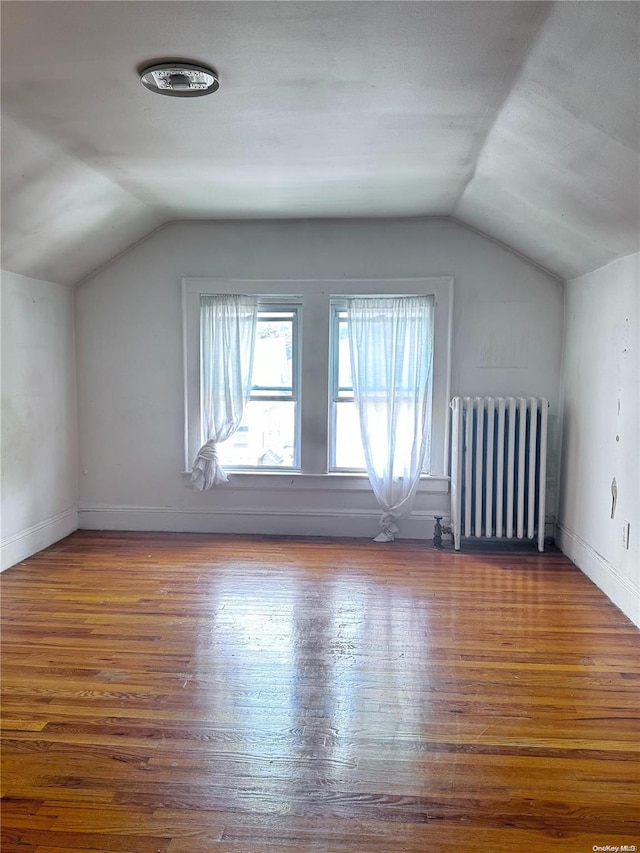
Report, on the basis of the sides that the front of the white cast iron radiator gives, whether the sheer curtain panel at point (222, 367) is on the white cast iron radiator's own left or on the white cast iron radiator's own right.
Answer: on the white cast iron radiator's own right

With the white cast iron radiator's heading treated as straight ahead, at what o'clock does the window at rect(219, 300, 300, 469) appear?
The window is roughly at 3 o'clock from the white cast iron radiator.

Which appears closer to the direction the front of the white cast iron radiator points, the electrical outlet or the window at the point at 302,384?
the electrical outlet

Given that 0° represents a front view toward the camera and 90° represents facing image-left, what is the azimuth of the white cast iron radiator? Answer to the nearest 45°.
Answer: approximately 0°

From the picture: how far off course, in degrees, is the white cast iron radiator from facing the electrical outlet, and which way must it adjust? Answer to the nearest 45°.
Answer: approximately 45° to its left

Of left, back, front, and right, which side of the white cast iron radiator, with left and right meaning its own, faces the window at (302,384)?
right

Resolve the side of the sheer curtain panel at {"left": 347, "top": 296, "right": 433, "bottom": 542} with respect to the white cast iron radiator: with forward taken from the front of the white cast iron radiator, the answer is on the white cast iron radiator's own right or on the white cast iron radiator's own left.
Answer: on the white cast iron radiator's own right

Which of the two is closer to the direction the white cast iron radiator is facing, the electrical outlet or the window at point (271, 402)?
the electrical outlet

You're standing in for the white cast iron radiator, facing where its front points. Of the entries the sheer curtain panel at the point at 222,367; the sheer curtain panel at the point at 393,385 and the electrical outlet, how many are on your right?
2

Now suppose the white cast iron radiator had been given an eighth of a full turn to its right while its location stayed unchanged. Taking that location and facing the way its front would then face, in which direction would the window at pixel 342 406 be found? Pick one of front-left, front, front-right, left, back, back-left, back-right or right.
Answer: front-right
